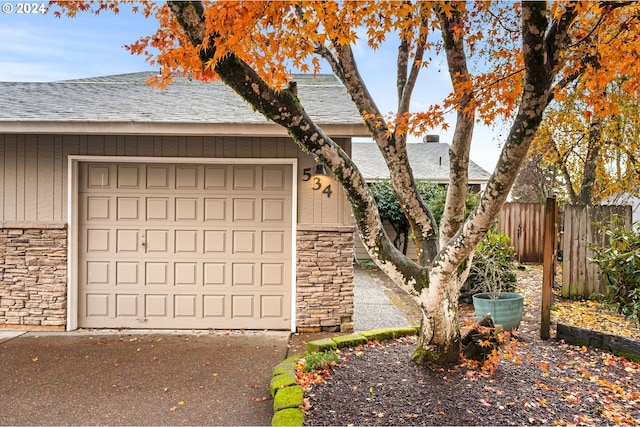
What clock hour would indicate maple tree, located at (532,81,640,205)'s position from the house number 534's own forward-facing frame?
The maple tree is roughly at 8 o'clock from the house number 534.

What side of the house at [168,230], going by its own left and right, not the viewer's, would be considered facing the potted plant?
left

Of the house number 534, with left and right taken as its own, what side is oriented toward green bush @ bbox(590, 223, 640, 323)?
left

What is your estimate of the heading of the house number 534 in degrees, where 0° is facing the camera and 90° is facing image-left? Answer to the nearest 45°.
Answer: approximately 0°

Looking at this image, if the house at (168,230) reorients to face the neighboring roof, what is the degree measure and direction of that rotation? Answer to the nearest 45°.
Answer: approximately 135° to its left

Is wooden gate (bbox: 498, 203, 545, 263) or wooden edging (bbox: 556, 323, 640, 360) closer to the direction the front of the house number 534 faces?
the wooden edging

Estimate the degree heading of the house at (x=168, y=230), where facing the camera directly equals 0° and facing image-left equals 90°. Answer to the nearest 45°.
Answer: approximately 0°

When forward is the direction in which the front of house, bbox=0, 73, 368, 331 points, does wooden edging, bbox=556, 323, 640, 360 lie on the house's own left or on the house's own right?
on the house's own left

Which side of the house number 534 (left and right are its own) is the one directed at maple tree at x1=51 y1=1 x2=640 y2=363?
front

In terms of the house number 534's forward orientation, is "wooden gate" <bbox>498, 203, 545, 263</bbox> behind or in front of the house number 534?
behind

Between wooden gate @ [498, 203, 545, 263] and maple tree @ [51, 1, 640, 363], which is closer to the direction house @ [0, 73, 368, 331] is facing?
the maple tree

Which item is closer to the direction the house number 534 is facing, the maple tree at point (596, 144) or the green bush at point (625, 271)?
the green bush

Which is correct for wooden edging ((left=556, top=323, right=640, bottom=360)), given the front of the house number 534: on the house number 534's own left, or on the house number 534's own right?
on the house number 534's own left
